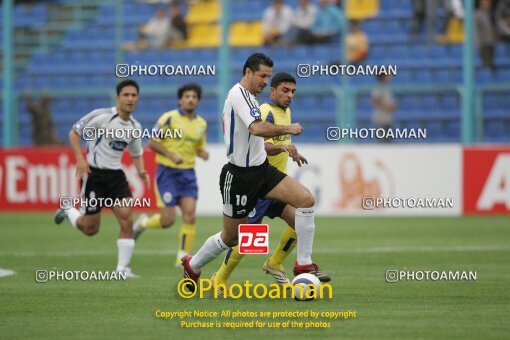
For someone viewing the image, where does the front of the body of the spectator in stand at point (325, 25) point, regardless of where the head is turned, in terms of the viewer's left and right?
facing the viewer and to the left of the viewer

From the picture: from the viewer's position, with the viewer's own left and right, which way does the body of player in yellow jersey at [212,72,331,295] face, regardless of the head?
facing the viewer and to the right of the viewer

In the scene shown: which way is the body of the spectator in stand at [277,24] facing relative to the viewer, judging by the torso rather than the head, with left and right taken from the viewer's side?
facing the viewer

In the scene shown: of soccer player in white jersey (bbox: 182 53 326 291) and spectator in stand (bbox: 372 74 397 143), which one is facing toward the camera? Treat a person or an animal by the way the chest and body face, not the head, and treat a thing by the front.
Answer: the spectator in stand

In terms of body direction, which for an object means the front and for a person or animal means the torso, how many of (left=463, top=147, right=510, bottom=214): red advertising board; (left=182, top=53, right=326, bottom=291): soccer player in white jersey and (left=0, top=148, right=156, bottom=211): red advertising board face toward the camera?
2

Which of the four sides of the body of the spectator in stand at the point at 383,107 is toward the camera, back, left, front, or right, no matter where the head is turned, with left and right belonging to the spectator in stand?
front

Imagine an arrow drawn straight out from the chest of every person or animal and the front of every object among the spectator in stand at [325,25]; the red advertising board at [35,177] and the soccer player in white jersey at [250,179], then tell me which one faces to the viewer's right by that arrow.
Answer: the soccer player in white jersey

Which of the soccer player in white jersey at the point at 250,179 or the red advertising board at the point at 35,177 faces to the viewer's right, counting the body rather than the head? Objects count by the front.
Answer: the soccer player in white jersey

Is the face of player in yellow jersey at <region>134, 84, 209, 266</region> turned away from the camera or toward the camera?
toward the camera

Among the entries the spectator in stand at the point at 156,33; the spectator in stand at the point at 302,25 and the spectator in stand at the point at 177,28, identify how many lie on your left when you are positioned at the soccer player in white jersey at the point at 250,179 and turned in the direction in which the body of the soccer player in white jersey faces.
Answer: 3
